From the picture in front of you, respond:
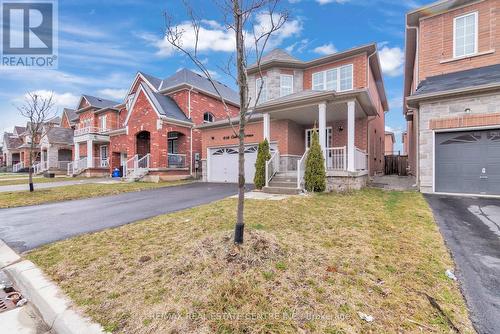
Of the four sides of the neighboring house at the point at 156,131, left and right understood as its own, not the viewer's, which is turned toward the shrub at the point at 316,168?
left

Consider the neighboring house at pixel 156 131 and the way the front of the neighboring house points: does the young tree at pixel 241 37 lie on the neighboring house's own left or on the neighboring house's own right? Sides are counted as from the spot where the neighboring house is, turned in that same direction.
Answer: on the neighboring house's own left

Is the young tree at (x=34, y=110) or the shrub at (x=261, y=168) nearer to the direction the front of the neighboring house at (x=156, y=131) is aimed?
the young tree

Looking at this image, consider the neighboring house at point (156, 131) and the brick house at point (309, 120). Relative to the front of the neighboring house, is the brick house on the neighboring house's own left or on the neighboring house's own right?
on the neighboring house's own left

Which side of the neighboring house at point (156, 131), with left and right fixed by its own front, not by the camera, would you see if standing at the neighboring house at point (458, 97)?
left

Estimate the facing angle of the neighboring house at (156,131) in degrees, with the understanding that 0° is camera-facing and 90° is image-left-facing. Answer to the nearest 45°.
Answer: approximately 45°

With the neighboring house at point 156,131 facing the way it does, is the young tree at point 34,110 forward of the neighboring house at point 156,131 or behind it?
forward

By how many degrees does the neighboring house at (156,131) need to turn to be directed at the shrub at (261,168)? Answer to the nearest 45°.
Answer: approximately 45° to its left
